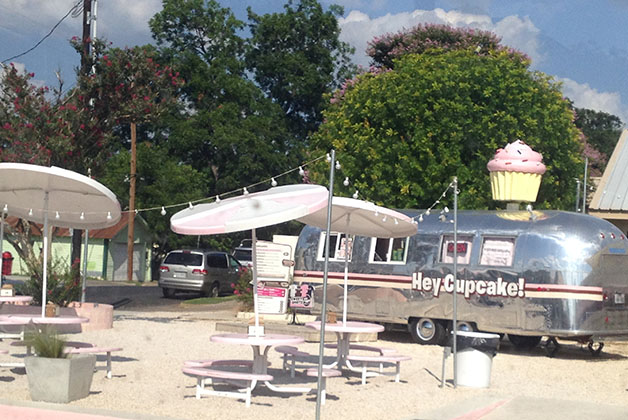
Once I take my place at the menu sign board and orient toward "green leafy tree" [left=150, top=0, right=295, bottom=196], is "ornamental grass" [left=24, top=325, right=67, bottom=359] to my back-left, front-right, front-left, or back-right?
back-left

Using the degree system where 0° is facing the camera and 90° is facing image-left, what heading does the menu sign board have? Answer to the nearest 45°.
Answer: approximately 0°

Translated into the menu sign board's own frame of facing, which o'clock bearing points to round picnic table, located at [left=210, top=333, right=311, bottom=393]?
The round picnic table is roughly at 12 o'clock from the menu sign board.

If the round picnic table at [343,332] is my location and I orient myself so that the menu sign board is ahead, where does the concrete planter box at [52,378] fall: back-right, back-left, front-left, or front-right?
back-left

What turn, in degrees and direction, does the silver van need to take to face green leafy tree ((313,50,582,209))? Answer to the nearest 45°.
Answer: approximately 90° to its right

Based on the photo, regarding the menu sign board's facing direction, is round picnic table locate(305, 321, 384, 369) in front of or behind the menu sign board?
in front

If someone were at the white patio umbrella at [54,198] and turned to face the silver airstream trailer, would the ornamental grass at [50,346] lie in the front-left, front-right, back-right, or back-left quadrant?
back-right

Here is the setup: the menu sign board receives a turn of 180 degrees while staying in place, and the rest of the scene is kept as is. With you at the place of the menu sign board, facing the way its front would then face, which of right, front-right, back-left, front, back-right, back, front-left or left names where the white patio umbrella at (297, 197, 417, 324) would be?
back

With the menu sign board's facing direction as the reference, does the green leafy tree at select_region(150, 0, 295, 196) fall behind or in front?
behind

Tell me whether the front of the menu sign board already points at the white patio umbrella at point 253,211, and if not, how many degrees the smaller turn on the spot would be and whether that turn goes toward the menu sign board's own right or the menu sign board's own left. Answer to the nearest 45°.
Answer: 0° — it already faces it
